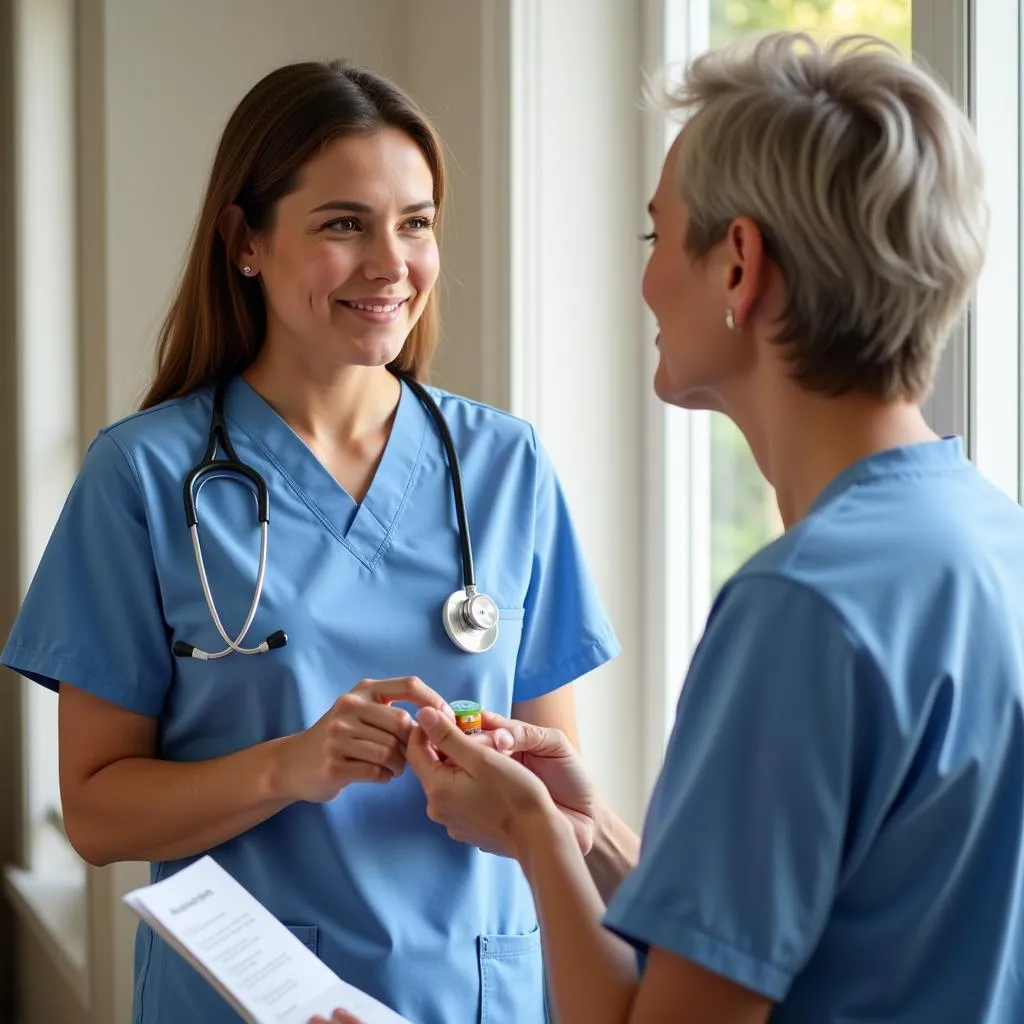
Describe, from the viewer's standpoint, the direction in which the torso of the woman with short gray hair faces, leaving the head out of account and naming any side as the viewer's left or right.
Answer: facing away from the viewer and to the left of the viewer

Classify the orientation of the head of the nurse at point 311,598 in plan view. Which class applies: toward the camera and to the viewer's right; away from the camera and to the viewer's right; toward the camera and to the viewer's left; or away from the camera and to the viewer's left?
toward the camera and to the viewer's right

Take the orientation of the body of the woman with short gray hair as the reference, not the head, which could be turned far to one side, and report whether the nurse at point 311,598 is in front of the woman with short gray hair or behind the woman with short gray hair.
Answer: in front

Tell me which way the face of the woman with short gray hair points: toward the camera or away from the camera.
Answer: away from the camera
